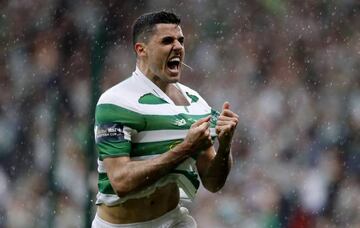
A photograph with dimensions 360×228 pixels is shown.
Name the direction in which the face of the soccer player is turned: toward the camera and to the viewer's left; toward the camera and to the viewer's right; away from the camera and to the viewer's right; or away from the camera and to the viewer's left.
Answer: toward the camera and to the viewer's right
